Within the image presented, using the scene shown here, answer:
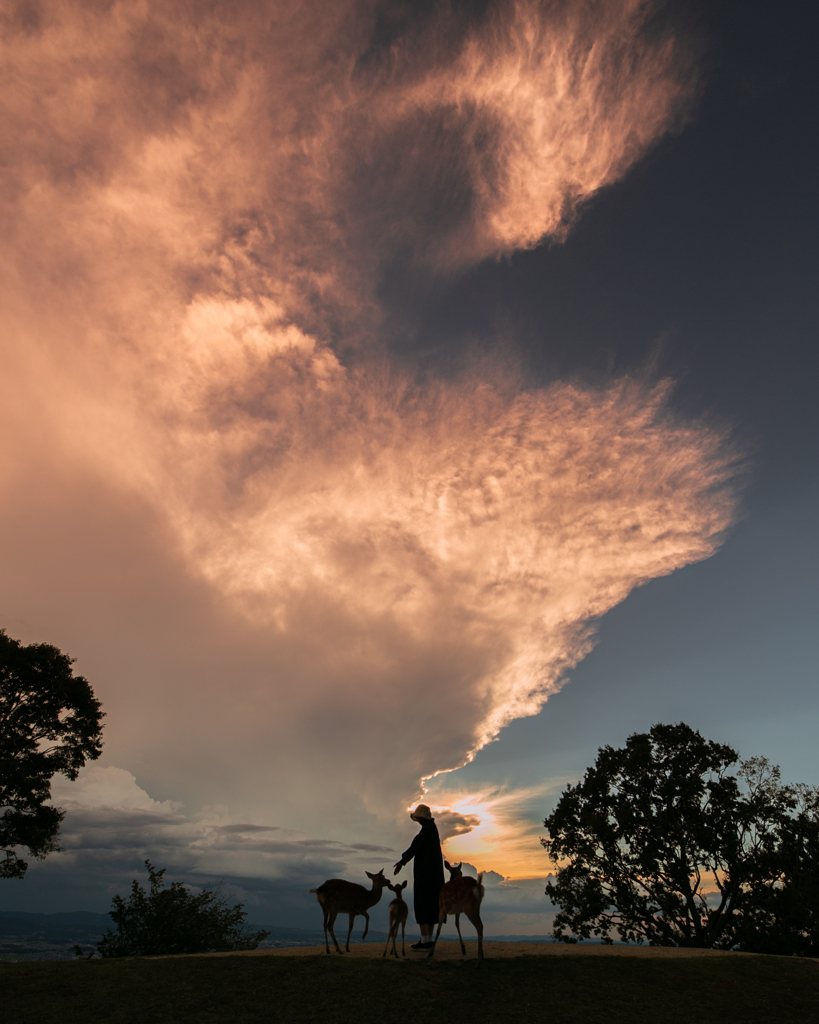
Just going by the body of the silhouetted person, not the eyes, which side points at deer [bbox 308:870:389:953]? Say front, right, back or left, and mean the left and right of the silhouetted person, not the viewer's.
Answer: front

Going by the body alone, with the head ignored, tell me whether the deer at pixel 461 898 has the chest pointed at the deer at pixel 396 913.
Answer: yes

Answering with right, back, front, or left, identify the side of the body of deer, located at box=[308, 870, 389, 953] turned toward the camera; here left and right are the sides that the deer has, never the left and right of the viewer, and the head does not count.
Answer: right

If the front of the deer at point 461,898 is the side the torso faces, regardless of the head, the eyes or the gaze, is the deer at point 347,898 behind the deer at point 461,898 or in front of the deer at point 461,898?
in front

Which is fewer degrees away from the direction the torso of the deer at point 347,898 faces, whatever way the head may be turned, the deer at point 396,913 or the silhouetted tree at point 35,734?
the deer

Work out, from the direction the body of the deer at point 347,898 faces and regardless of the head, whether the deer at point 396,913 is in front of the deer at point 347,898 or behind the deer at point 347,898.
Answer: in front

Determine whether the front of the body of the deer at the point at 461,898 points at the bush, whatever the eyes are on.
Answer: yes

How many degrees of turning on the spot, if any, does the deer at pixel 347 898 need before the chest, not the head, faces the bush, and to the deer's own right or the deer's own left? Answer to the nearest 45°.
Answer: approximately 135° to the deer's own left

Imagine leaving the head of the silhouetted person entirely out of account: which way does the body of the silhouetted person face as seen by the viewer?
to the viewer's left

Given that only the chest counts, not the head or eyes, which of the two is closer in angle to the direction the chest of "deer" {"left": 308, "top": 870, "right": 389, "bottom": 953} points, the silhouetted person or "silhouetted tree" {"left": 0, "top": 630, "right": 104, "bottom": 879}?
the silhouetted person

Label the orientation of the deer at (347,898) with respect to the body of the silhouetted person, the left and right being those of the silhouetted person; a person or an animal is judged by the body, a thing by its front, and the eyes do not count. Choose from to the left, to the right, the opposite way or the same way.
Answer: the opposite way

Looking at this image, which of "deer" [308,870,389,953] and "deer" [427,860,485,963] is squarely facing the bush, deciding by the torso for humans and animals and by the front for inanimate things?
"deer" [427,860,485,963]

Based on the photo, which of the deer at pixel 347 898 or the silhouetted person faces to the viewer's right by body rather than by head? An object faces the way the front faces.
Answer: the deer

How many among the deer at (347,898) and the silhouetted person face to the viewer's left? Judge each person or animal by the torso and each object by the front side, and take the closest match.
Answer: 1

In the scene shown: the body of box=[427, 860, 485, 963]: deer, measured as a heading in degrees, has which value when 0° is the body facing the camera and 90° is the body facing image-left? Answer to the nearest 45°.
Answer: approximately 135°

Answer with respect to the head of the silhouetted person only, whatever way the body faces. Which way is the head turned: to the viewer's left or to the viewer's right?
to the viewer's left
